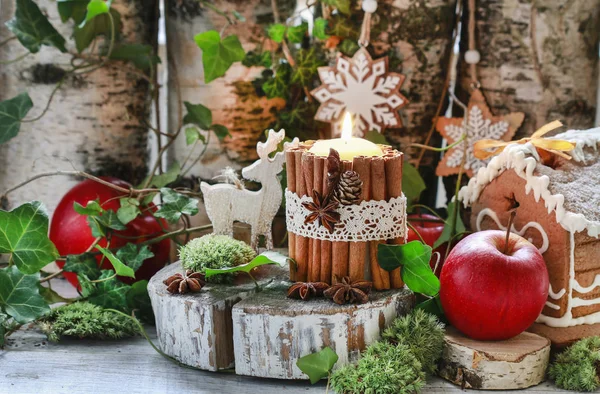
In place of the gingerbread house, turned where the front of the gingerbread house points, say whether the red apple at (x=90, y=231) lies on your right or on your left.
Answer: on your right

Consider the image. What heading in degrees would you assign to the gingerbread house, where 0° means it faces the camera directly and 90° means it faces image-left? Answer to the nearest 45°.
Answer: approximately 45°

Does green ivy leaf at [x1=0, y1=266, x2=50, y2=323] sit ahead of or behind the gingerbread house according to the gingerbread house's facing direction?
ahead

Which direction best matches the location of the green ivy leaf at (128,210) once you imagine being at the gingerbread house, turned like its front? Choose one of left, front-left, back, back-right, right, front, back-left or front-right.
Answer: front-right
